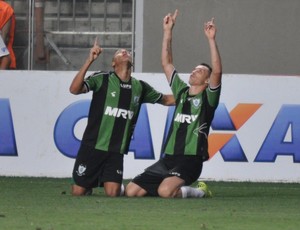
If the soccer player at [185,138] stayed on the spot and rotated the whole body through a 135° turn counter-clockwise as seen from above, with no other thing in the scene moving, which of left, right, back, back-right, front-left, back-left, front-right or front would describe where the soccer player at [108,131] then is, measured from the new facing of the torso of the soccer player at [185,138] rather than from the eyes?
back

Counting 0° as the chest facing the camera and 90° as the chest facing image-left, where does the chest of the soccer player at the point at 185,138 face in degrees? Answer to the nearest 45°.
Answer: approximately 45°
